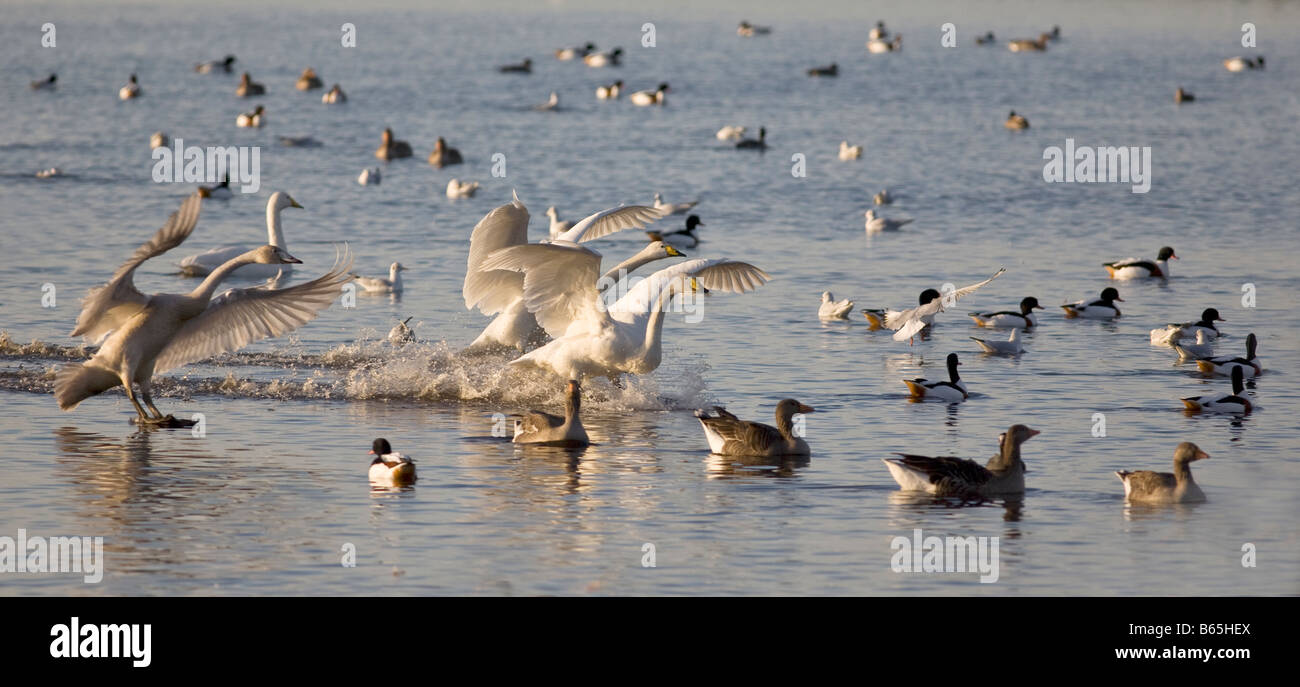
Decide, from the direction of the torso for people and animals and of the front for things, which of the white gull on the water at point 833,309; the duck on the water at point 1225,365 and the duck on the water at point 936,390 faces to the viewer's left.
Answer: the white gull on the water at point 833,309

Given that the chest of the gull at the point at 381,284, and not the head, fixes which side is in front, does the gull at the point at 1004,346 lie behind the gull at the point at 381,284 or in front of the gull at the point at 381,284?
in front

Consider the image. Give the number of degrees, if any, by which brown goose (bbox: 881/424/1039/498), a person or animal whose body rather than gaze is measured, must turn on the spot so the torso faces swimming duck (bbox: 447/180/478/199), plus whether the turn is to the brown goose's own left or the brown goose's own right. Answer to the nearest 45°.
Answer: approximately 135° to the brown goose's own left

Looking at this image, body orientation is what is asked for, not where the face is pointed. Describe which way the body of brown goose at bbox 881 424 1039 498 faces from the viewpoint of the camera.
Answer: to the viewer's right

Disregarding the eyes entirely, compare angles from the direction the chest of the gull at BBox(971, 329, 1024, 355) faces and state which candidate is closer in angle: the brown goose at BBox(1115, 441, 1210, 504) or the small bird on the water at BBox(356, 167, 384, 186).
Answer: the brown goose

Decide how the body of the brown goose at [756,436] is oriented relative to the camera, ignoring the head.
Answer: to the viewer's right

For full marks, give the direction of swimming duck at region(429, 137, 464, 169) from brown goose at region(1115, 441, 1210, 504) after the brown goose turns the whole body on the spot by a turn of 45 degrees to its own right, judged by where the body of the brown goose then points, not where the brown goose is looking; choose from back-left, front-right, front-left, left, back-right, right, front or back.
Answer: back

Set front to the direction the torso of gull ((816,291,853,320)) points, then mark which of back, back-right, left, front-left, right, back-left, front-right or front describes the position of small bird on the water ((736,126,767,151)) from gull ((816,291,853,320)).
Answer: right

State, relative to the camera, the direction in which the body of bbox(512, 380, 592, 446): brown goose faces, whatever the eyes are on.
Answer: to the viewer's right

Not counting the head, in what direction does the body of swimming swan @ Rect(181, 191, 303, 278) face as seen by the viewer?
to the viewer's right

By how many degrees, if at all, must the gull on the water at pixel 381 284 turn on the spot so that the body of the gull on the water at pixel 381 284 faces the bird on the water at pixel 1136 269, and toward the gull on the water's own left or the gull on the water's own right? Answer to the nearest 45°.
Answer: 0° — it already faces it

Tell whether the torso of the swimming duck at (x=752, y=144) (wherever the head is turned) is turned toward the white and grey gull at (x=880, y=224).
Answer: no

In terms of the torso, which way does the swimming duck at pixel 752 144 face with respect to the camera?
to the viewer's right

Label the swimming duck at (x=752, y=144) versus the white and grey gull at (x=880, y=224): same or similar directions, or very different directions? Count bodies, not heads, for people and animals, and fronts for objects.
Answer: very different directions
